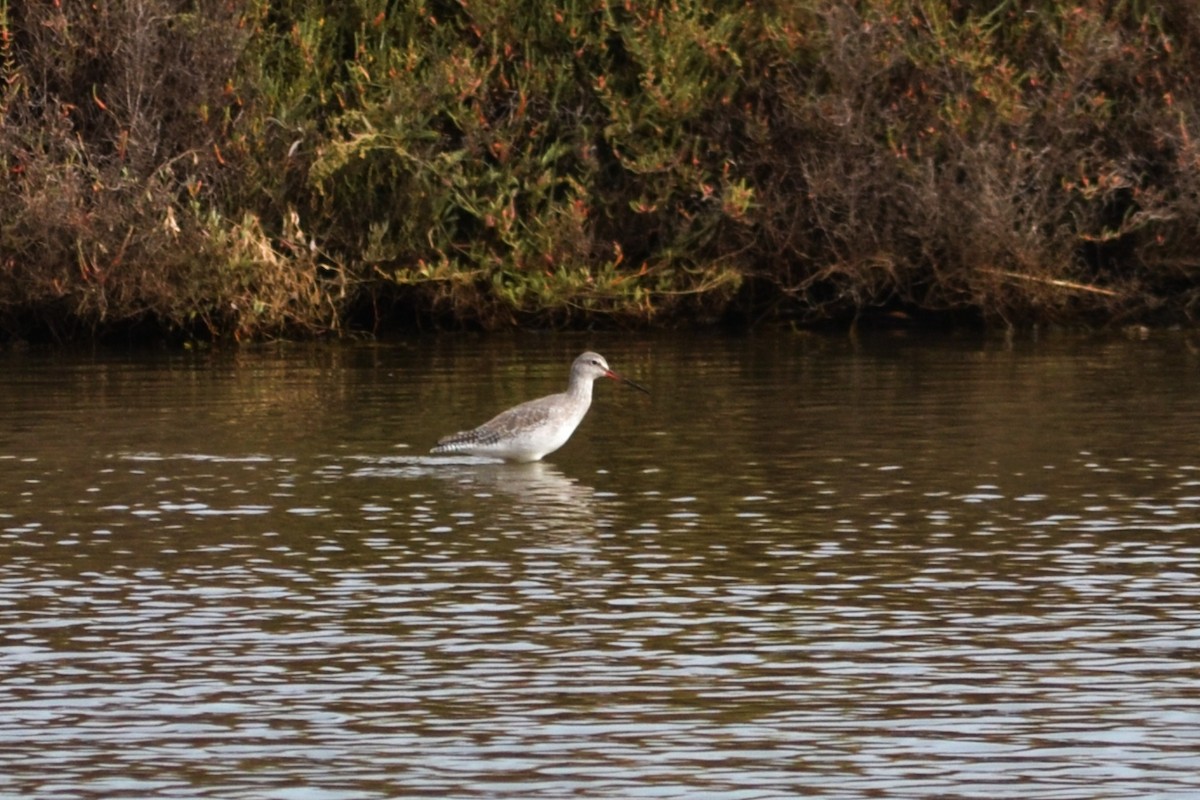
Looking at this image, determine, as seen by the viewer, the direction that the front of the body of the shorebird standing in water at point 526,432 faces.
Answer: to the viewer's right
